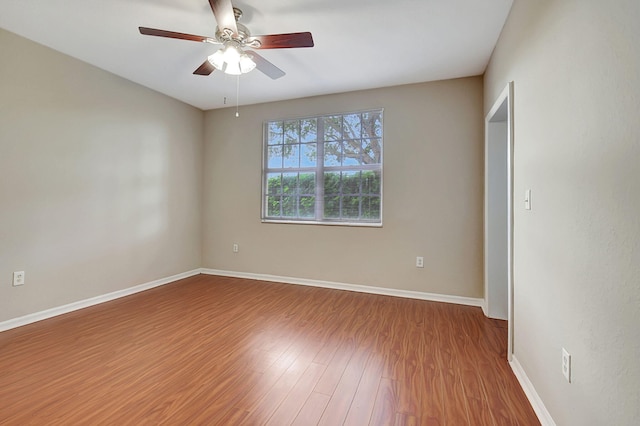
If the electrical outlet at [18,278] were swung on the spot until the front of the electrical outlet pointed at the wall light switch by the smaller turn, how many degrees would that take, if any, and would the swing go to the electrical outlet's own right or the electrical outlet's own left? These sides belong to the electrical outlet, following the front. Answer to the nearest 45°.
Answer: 0° — it already faces it

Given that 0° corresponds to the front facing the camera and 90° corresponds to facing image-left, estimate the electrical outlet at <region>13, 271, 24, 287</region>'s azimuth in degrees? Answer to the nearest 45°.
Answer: approximately 315°

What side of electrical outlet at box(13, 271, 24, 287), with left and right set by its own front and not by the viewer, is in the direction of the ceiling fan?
front

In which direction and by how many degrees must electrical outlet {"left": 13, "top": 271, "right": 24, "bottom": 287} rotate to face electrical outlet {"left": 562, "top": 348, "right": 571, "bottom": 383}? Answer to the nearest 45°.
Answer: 0° — it already faces it
